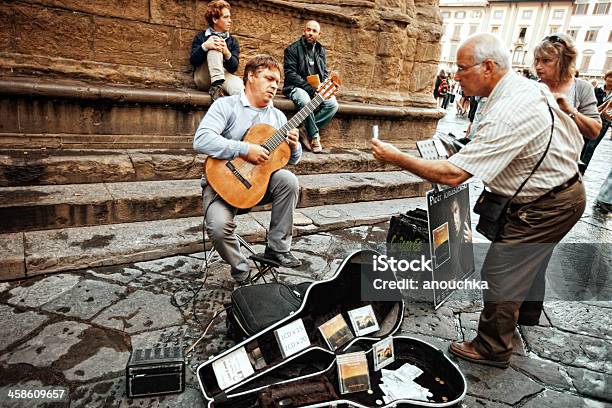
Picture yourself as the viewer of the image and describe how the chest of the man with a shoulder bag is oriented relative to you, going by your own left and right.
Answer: facing to the left of the viewer

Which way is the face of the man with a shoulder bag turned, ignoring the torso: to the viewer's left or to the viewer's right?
to the viewer's left

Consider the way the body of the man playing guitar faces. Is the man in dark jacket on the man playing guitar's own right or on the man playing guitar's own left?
on the man playing guitar's own left

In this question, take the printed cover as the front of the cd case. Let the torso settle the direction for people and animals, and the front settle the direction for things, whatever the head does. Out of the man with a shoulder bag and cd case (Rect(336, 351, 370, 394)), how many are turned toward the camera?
1

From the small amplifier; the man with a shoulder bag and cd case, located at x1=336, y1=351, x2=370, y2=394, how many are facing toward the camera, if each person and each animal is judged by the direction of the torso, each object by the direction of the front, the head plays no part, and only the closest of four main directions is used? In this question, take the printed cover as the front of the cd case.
2

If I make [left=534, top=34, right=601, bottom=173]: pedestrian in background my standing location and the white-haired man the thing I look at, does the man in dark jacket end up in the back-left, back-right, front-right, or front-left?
back-right

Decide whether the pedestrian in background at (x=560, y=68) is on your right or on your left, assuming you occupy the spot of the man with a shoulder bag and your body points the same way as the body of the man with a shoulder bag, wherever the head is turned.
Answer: on your right

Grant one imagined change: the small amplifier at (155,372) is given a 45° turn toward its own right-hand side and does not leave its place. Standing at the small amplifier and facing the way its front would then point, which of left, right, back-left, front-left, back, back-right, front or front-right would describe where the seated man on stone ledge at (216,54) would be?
back-right
